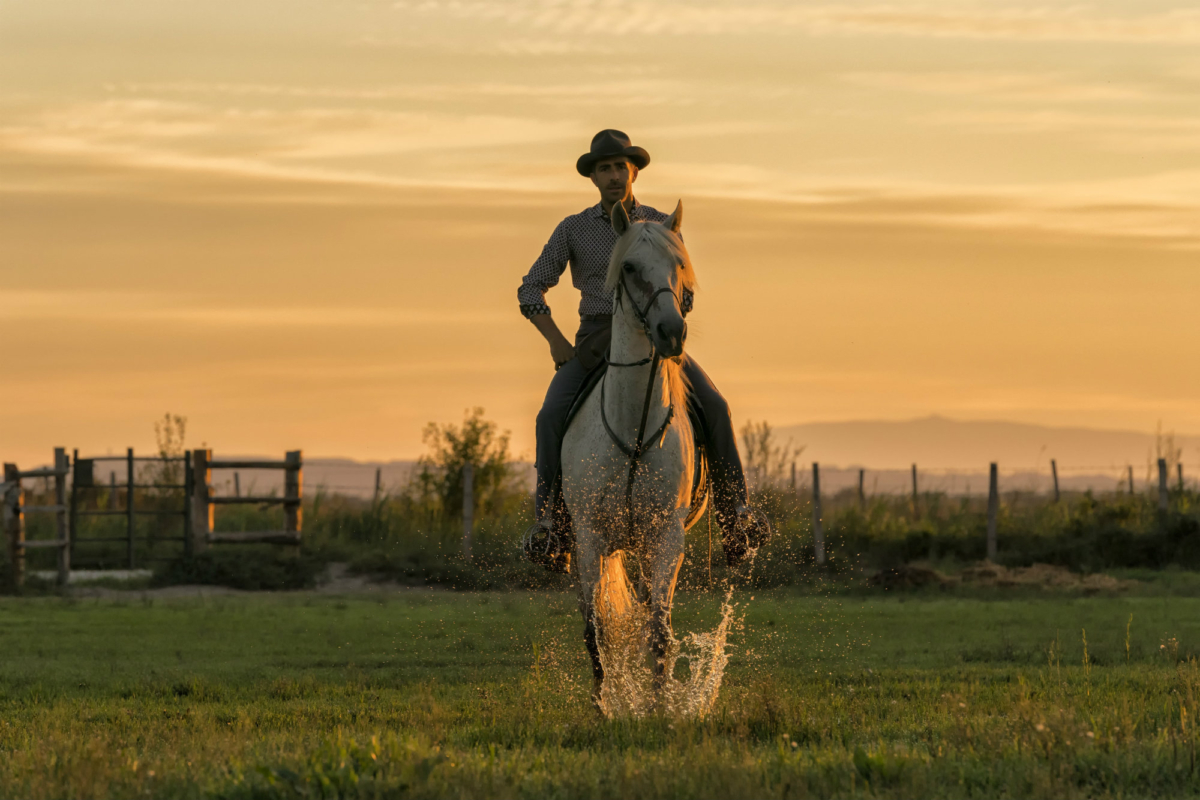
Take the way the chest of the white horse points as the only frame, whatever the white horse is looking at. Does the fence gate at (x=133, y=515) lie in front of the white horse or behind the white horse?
behind

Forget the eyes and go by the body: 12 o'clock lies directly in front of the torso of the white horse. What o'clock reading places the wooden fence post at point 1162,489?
The wooden fence post is roughly at 7 o'clock from the white horse.

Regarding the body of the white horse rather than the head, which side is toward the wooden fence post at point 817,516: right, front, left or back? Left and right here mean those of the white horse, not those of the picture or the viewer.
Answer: back

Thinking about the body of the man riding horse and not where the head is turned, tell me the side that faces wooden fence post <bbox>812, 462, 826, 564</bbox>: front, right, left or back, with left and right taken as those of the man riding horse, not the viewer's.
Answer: back

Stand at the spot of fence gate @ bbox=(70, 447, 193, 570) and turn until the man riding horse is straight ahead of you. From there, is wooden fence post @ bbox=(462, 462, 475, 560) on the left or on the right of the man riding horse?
left
